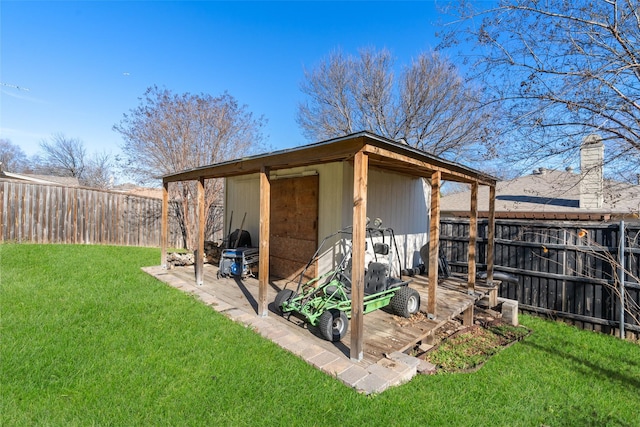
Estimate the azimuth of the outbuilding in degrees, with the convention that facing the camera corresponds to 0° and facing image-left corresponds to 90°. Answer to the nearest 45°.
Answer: approximately 45°

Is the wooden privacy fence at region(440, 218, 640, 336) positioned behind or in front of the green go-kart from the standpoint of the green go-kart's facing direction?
behind

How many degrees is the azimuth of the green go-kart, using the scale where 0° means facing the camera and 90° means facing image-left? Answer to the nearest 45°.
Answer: approximately 45°

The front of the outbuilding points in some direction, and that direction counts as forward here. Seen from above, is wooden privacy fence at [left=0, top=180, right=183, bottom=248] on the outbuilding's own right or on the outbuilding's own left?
on the outbuilding's own right

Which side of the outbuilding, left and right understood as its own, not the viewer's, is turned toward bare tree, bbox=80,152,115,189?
right

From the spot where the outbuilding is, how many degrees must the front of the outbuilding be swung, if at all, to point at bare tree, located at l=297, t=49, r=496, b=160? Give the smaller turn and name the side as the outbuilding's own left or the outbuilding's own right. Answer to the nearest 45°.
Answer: approximately 135° to the outbuilding's own right

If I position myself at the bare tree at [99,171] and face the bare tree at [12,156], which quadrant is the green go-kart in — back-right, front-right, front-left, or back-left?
back-left

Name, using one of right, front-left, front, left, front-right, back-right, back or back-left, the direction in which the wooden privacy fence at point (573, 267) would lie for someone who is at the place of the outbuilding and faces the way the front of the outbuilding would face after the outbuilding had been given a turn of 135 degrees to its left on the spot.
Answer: front

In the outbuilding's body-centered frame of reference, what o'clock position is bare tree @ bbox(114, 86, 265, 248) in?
The bare tree is roughly at 3 o'clock from the outbuilding.

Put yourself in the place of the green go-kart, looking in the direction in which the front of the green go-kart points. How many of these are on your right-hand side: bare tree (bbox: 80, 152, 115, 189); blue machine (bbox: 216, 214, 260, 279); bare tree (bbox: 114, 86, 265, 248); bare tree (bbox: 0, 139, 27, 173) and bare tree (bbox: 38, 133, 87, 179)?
5

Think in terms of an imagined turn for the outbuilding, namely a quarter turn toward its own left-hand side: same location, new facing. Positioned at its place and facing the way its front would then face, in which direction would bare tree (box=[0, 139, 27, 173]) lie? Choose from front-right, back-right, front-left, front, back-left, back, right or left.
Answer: back

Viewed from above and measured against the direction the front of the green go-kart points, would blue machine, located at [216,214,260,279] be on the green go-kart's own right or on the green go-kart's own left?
on the green go-kart's own right
